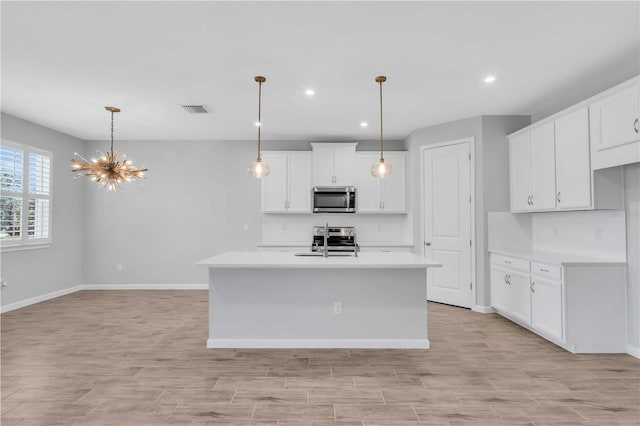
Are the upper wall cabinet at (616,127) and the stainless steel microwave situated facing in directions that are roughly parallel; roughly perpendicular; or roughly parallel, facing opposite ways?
roughly perpendicular

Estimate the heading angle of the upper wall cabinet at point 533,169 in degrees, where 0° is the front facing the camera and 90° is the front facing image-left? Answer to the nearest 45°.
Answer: approximately 45°

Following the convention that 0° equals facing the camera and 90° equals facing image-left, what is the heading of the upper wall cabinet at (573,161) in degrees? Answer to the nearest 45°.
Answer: approximately 45°

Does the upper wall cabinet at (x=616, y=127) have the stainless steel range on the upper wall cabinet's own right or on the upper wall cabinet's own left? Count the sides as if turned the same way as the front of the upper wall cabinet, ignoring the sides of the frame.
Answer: on the upper wall cabinet's own right

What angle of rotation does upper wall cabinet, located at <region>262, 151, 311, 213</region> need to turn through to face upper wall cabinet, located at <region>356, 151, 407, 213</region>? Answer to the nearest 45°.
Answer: approximately 90° to its left

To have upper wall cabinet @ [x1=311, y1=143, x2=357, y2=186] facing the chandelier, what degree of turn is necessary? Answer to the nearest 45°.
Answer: approximately 45° to its right
